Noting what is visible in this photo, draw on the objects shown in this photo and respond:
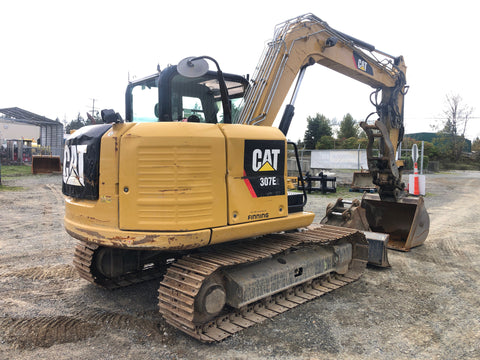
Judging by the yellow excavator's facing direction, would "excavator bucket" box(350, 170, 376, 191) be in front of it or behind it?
in front

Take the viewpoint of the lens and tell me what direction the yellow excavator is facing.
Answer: facing away from the viewer and to the right of the viewer

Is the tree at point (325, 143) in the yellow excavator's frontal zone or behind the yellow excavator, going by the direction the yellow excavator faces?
frontal zone
